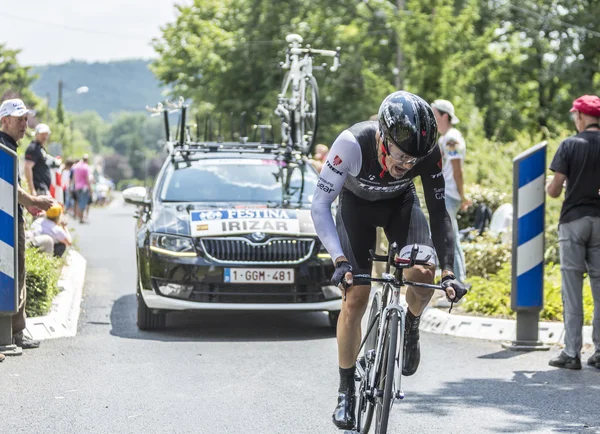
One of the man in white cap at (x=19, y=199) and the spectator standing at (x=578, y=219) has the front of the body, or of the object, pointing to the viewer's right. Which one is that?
the man in white cap

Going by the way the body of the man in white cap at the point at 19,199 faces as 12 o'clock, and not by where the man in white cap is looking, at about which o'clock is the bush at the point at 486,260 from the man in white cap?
The bush is roughly at 11 o'clock from the man in white cap.

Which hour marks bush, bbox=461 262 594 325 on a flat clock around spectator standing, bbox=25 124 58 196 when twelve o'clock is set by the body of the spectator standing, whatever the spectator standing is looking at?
The bush is roughly at 12 o'clock from the spectator standing.

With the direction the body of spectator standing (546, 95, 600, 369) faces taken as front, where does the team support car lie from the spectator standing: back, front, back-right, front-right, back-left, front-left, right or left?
front-left

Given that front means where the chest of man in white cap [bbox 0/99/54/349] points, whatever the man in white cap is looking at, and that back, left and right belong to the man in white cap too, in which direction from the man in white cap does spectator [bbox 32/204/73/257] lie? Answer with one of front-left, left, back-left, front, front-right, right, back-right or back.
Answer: left

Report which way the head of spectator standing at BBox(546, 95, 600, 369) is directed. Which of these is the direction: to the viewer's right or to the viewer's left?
to the viewer's left

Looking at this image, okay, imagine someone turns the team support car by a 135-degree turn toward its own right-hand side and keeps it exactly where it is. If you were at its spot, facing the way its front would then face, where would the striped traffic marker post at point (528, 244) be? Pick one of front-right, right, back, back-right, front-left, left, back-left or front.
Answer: back-right

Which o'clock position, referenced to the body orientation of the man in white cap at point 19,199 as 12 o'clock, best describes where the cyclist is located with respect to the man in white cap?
The cyclist is roughly at 2 o'clock from the man in white cap.

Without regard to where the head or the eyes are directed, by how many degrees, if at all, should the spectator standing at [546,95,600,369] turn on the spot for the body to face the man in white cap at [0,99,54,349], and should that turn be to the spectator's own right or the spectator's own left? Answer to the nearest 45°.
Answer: approximately 45° to the spectator's own left

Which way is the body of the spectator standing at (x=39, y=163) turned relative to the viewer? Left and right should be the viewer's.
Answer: facing the viewer and to the right of the viewer

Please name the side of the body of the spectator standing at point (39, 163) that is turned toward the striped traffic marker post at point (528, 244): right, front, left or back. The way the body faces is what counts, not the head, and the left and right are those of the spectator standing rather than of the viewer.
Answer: front

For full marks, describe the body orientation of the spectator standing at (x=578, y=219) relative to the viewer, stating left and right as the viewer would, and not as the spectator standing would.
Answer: facing away from the viewer and to the left of the viewer

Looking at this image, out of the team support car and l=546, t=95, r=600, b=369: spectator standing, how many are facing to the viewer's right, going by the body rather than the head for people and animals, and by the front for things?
0

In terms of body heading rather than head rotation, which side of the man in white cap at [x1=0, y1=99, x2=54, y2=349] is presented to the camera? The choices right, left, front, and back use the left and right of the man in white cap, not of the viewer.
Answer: right

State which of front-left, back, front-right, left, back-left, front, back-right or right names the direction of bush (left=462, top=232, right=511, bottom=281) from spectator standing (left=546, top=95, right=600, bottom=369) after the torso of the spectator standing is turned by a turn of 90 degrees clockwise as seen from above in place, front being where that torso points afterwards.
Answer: front-left

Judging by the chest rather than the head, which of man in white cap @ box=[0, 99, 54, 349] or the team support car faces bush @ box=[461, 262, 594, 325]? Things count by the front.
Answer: the man in white cap

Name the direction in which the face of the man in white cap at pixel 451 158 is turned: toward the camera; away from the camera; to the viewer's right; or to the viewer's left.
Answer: to the viewer's left

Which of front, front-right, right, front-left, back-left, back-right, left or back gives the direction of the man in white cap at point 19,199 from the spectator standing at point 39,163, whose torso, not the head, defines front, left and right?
front-right
